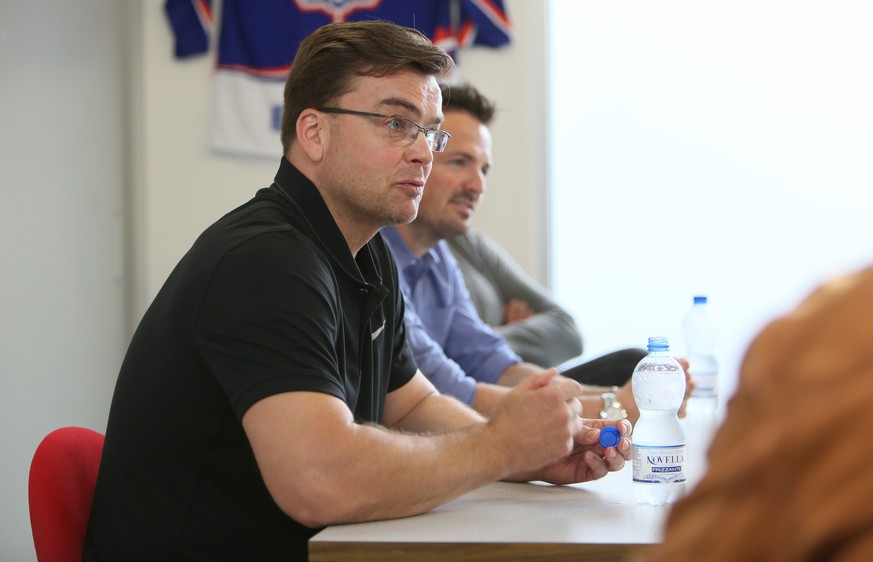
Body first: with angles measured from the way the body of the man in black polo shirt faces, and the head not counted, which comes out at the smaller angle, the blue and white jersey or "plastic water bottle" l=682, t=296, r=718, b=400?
the plastic water bottle

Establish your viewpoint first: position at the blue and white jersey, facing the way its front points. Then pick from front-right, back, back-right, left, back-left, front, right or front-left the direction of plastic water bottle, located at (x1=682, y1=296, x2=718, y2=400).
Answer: front-left

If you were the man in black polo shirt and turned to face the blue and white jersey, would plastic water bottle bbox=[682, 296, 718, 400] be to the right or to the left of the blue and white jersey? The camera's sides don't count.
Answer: right

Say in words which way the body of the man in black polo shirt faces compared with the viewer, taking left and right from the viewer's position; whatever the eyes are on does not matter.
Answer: facing to the right of the viewer

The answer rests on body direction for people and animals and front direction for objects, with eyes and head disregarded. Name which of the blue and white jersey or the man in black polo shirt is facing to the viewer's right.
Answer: the man in black polo shirt

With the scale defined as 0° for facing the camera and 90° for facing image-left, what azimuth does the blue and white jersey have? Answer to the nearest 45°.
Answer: approximately 0°

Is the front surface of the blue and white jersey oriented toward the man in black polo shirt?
yes

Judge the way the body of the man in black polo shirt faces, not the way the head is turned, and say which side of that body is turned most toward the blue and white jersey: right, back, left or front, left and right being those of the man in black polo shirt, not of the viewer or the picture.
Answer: left

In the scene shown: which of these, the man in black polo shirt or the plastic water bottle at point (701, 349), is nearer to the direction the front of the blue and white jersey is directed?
the man in black polo shirt

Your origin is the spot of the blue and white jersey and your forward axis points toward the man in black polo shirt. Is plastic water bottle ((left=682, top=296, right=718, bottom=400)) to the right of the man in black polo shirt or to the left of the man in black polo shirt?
left

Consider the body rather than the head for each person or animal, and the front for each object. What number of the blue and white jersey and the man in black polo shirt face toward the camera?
1

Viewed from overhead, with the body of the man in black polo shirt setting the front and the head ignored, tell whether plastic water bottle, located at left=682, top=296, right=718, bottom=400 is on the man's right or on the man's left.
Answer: on the man's left

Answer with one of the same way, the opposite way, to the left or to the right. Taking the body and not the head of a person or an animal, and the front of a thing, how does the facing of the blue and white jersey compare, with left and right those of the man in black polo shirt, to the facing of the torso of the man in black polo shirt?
to the right
